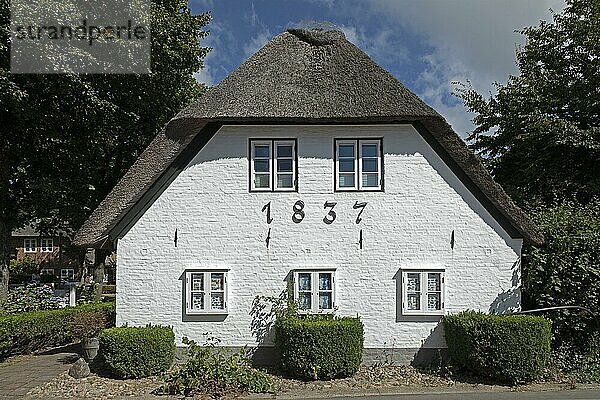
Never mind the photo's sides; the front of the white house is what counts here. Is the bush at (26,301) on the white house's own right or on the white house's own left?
on the white house's own right

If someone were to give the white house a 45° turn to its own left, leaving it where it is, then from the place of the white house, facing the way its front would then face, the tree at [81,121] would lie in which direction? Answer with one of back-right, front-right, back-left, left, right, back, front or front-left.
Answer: back

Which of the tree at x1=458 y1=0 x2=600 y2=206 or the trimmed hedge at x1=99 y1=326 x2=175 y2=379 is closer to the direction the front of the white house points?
the trimmed hedge

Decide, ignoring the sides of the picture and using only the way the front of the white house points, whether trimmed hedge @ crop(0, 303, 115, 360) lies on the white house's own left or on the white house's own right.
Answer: on the white house's own right

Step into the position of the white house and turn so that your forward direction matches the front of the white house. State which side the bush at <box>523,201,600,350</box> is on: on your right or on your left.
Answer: on your left

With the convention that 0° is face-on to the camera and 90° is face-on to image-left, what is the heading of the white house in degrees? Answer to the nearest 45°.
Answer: approximately 0°

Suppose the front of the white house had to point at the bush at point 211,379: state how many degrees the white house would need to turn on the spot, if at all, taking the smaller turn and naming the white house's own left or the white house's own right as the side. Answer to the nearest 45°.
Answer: approximately 45° to the white house's own right
